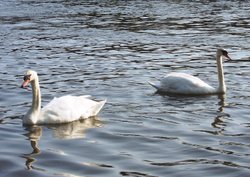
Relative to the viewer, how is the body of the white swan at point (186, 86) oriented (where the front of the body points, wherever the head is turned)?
to the viewer's right

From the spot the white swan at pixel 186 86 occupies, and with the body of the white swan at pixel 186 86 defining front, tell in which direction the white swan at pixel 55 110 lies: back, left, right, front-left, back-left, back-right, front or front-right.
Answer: back-right
